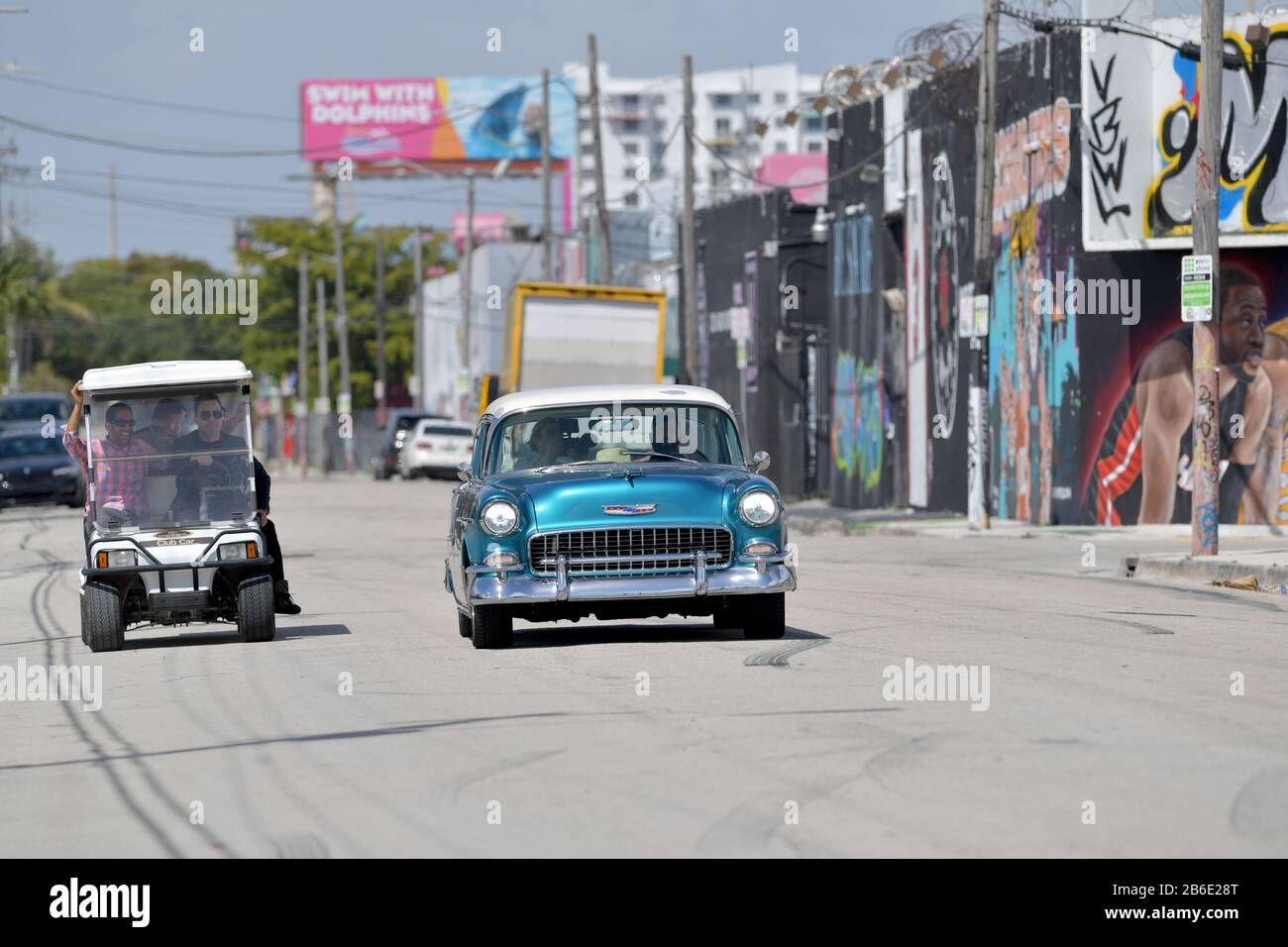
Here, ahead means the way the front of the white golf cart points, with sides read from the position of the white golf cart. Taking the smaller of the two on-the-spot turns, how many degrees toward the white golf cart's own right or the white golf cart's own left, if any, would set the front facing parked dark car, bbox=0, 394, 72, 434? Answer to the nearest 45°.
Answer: approximately 180°

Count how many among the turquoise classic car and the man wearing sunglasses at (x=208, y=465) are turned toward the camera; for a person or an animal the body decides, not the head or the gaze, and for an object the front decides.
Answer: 2

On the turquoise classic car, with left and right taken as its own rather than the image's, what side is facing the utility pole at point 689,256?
back

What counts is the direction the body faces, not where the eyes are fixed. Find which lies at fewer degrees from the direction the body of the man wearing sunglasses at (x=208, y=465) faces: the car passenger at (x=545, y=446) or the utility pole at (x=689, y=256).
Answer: the car passenger

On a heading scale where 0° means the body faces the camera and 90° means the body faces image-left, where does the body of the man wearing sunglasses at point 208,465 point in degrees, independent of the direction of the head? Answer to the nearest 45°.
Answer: approximately 0°

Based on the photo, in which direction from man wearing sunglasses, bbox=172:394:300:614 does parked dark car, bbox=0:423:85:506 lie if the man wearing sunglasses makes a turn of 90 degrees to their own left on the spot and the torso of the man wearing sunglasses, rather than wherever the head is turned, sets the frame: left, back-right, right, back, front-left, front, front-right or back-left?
left

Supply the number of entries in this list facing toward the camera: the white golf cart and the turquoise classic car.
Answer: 2
